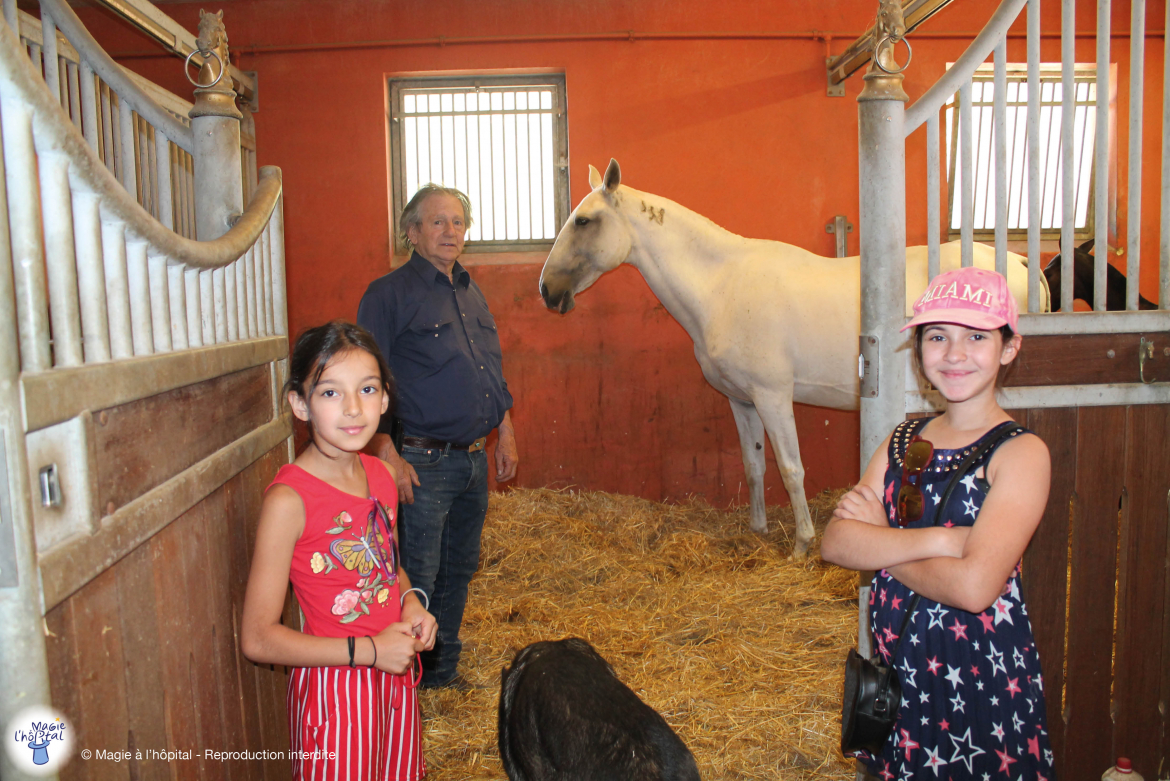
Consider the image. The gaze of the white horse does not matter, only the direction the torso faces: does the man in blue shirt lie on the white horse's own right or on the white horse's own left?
on the white horse's own left

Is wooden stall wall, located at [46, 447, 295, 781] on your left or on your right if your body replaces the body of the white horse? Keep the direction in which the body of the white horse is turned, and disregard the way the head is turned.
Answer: on your left

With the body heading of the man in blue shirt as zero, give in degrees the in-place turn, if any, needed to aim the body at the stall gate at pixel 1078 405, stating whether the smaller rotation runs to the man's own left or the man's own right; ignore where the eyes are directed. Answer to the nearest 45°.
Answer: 0° — they already face it

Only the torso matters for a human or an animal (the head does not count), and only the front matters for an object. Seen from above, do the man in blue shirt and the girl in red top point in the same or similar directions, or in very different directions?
same or similar directions

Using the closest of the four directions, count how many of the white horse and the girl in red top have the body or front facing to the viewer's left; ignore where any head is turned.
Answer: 1

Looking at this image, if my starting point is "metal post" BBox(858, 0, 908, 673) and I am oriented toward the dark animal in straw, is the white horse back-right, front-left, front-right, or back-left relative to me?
back-right

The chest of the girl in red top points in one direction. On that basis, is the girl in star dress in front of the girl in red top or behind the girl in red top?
in front

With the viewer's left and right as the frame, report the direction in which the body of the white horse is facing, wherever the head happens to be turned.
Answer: facing to the left of the viewer

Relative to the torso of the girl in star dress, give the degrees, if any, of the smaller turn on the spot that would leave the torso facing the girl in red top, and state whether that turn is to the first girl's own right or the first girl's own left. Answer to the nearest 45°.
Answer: approximately 45° to the first girl's own right

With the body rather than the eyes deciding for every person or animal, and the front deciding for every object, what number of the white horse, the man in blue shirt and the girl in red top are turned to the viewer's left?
1

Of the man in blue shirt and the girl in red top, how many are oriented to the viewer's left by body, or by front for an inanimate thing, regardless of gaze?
0

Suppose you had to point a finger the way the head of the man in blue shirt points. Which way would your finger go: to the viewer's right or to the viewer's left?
to the viewer's right
